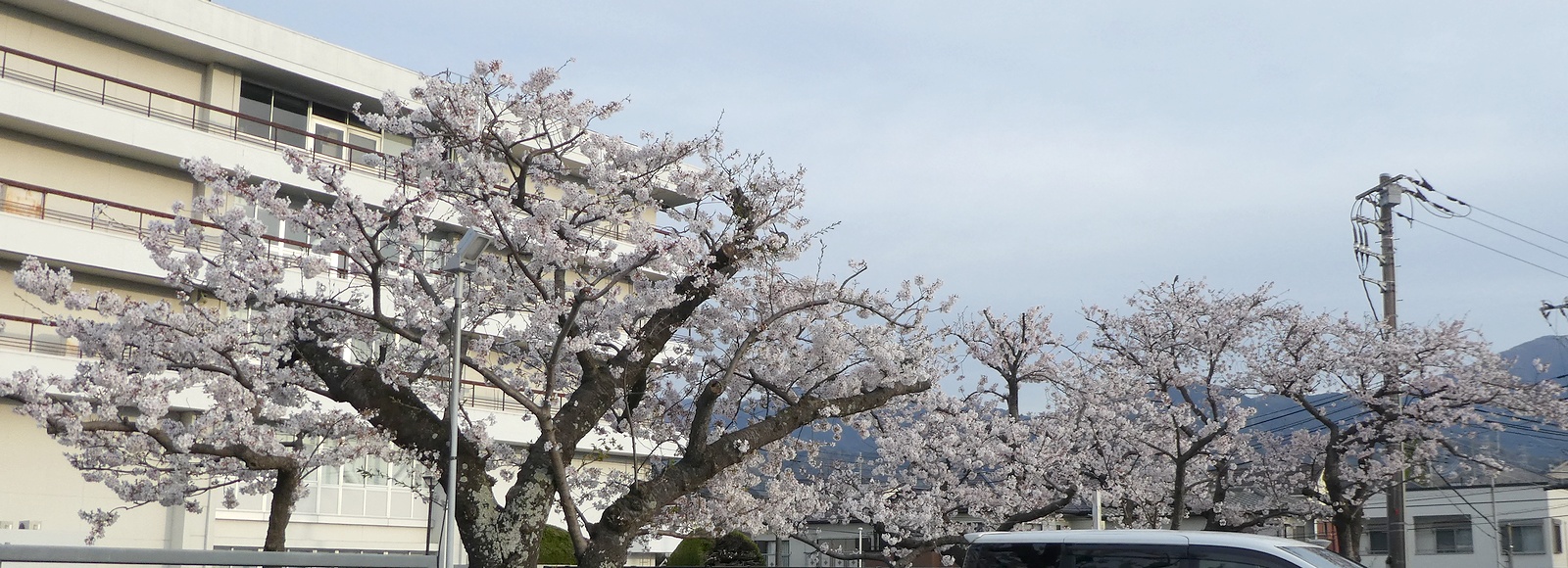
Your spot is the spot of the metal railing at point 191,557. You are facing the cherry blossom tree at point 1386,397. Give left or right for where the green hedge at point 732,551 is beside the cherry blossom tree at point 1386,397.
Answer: left

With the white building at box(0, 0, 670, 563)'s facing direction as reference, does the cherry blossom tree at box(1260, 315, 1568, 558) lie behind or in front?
in front

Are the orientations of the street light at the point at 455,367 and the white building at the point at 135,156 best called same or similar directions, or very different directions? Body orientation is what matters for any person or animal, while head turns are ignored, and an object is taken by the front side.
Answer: same or similar directions

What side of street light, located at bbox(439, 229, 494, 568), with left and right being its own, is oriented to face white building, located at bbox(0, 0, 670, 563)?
back

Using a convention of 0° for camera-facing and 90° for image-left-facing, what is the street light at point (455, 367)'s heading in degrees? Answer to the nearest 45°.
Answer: approximately 315°

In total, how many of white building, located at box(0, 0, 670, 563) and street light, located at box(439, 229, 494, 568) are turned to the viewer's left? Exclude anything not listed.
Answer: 0

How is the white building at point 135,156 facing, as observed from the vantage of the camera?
facing the viewer and to the right of the viewer

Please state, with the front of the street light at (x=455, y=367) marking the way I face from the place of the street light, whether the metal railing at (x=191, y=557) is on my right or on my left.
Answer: on my right
